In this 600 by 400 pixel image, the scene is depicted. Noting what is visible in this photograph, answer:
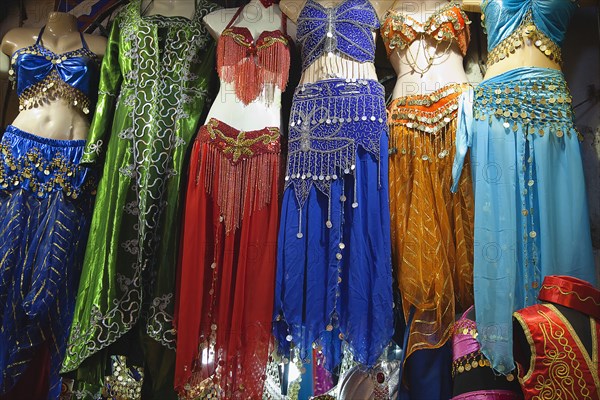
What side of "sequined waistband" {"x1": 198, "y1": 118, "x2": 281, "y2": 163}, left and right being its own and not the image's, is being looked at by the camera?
front

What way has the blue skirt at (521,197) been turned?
toward the camera

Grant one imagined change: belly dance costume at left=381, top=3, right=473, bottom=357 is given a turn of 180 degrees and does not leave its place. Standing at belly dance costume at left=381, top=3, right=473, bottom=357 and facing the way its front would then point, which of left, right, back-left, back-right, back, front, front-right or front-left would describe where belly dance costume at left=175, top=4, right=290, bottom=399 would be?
left

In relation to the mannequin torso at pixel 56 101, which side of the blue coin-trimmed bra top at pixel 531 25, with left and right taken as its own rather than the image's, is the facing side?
right

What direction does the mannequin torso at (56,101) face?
toward the camera

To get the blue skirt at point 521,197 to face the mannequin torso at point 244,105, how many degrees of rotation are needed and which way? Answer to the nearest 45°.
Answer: approximately 90° to its right

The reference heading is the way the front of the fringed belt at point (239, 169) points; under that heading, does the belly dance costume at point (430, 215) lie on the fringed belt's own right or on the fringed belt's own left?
on the fringed belt's own left

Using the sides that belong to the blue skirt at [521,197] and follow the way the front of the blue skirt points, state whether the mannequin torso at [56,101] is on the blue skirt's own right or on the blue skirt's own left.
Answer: on the blue skirt's own right

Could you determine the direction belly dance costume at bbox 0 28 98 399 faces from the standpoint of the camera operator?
facing the viewer

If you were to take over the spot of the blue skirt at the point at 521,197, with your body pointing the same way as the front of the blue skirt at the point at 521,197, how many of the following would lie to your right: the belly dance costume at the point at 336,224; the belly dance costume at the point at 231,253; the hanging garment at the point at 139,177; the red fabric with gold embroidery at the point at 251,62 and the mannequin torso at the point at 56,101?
5

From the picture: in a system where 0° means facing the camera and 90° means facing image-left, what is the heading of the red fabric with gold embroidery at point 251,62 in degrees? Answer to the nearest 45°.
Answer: approximately 0°

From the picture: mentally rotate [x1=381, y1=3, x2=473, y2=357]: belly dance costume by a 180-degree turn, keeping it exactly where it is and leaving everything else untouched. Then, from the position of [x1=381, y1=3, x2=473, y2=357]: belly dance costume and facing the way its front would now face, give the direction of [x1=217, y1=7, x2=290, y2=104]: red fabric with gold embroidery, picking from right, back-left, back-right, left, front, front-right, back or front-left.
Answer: left

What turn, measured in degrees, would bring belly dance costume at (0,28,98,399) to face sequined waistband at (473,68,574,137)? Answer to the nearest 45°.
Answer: approximately 45° to its left
